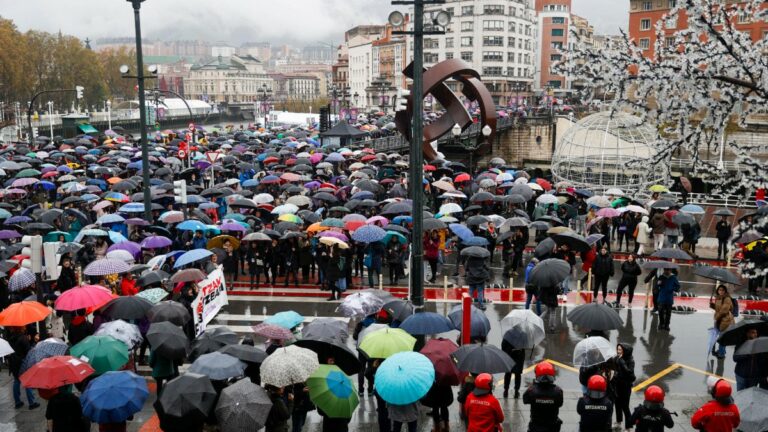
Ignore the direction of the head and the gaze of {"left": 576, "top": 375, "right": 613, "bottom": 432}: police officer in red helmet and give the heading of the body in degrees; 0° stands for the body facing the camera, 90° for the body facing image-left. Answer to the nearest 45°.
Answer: approximately 180°

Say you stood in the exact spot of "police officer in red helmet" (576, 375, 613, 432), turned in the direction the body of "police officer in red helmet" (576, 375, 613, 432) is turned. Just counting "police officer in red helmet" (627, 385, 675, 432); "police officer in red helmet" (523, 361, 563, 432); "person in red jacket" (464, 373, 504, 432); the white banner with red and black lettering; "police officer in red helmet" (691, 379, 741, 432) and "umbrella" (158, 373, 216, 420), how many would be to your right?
2

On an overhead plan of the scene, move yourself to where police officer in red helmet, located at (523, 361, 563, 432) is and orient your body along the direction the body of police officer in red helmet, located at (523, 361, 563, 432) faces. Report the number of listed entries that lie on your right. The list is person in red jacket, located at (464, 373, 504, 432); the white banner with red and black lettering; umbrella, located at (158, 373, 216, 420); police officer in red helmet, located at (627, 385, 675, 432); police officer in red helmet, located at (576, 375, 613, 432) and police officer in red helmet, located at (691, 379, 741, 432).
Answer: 3

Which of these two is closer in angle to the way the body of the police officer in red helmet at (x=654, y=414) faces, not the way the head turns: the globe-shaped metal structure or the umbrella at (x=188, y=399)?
the globe-shaped metal structure

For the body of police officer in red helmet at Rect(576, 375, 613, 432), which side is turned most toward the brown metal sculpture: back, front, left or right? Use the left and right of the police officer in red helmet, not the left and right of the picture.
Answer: front

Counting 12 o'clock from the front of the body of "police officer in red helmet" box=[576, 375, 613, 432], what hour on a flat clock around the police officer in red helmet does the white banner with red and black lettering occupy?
The white banner with red and black lettering is roughly at 10 o'clock from the police officer in red helmet.

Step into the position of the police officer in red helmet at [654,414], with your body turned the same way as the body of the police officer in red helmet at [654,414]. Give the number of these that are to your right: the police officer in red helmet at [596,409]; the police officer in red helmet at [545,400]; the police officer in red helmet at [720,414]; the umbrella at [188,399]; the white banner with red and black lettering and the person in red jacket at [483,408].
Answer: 1

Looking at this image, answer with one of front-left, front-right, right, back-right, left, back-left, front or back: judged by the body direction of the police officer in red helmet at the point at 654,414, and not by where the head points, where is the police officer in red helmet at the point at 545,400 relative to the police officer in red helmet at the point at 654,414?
left

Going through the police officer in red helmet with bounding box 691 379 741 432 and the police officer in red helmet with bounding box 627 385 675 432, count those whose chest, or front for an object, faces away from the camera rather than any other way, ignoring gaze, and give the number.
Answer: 2

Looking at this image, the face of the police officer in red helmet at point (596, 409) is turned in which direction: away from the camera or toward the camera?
away from the camera

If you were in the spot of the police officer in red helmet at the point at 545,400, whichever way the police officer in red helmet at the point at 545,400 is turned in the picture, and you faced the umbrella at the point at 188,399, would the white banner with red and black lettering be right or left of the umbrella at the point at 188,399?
right

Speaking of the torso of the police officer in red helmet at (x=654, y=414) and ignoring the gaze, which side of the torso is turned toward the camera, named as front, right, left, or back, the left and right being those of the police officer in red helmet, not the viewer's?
back

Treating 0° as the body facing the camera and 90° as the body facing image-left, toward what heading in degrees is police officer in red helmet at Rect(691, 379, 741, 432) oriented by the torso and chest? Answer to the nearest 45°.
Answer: approximately 180°

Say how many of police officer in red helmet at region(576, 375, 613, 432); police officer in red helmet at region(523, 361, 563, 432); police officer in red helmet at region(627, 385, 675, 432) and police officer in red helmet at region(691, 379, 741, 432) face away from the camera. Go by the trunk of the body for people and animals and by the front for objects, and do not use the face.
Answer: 4

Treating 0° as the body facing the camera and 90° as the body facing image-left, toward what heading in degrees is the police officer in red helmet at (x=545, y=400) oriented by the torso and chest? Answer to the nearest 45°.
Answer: approximately 180°

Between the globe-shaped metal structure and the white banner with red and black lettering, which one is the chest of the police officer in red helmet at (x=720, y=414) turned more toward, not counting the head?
the globe-shaped metal structure

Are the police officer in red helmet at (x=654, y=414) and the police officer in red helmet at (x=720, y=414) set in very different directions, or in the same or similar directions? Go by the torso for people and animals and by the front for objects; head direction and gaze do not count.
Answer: same or similar directions

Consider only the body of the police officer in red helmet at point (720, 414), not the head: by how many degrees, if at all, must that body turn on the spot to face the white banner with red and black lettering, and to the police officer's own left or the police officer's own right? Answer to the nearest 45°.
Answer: approximately 90° to the police officer's own left
